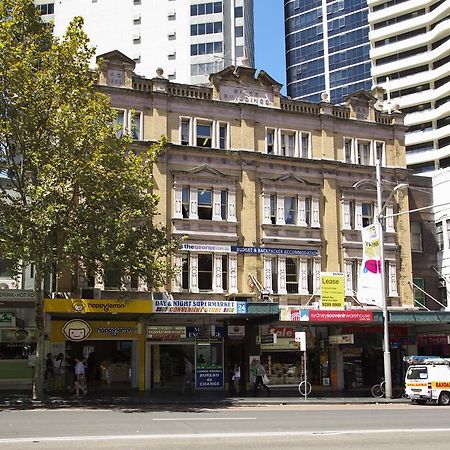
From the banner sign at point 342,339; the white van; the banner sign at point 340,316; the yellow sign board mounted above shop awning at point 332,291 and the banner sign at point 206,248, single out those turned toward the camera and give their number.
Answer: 4

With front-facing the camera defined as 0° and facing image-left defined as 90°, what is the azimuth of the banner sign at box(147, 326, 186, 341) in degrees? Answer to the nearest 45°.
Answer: approximately 0°

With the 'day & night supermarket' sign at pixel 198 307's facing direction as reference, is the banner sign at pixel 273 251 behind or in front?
behind

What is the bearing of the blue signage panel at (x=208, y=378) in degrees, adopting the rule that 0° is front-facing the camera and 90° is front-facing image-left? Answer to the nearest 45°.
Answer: approximately 0°
